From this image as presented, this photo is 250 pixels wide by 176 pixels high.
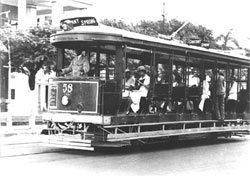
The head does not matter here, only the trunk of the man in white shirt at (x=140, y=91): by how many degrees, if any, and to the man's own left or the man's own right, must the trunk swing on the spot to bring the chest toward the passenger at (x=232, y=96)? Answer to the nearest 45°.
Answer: approximately 180°

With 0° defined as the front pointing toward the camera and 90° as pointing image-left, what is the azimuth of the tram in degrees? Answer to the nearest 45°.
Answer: approximately 45°

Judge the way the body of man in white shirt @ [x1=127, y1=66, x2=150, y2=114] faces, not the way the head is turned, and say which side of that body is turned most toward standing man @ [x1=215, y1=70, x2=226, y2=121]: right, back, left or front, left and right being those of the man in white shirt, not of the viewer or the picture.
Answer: back

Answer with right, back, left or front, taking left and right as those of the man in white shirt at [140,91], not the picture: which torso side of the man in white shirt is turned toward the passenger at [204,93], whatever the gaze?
back

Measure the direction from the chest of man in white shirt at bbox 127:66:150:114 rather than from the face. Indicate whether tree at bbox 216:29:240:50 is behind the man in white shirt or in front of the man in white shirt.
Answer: behind

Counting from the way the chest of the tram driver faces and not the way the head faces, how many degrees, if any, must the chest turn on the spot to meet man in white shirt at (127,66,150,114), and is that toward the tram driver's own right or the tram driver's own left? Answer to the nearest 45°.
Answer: approximately 135° to the tram driver's own left

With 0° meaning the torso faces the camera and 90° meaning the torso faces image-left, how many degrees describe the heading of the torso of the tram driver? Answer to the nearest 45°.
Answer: approximately 45°
